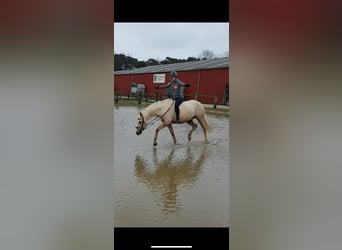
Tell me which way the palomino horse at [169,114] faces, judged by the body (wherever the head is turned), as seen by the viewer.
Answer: to the viewer's left
